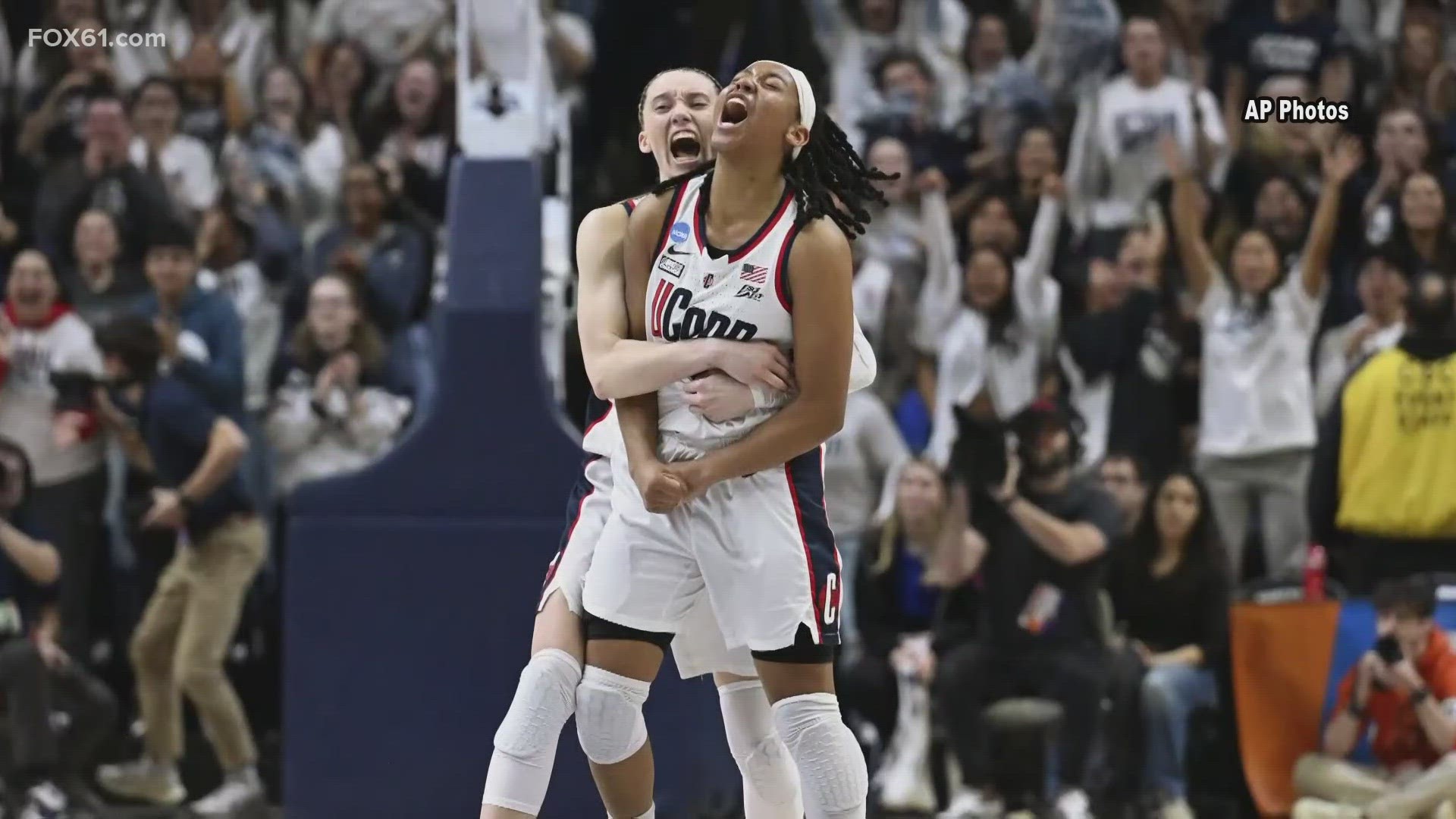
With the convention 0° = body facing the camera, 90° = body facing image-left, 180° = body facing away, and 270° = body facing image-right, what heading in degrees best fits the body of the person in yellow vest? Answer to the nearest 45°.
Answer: approximately 180°

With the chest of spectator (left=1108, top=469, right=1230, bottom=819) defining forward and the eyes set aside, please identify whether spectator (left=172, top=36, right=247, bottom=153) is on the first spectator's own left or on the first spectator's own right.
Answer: on the first spectator's own right

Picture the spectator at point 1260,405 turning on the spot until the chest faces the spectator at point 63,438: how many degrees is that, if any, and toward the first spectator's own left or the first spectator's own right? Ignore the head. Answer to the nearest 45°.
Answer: approximately 90° to the first spectator's own right

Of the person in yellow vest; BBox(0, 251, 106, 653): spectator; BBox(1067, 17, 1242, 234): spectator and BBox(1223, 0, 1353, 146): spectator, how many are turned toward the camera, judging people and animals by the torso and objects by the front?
3

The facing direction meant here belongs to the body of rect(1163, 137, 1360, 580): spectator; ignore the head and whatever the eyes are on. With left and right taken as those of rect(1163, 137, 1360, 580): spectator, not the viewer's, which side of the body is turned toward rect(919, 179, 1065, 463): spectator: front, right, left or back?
right

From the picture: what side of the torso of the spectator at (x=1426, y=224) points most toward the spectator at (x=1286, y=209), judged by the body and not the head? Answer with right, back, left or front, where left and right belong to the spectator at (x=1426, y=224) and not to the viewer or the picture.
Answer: right

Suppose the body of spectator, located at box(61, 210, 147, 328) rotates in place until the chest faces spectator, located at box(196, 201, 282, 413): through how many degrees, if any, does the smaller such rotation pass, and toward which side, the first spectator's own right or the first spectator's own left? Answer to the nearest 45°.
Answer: approximately 90° to the first spectator's own left

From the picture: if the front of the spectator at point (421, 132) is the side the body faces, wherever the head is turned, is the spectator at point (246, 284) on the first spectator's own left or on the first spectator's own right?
on the first spectator's own right
